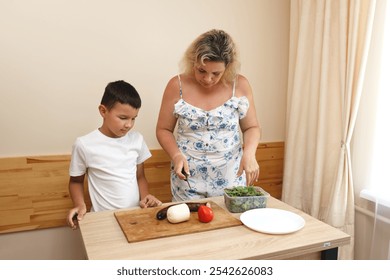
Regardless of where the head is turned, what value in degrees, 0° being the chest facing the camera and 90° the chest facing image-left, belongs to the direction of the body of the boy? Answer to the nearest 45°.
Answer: approximately 315°

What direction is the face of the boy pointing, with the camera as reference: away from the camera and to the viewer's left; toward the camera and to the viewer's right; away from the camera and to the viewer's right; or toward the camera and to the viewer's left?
toward the camera and to the viewer's right

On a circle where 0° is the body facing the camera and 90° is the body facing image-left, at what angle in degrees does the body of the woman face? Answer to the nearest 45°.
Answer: approximately 0°

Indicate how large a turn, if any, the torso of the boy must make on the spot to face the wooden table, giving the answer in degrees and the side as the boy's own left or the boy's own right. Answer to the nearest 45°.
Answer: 0° — they already face it

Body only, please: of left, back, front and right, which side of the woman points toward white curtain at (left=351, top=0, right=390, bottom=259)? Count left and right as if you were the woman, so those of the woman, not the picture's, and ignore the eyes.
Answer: left
